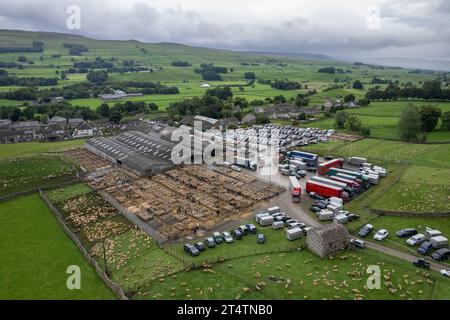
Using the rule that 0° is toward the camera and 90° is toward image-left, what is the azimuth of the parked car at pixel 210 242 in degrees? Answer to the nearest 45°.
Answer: approximately 315°

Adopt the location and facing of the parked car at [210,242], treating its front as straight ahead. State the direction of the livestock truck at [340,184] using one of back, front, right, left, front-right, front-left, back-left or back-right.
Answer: left

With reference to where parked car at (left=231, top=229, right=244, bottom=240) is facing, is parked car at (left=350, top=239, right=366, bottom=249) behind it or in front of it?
in front

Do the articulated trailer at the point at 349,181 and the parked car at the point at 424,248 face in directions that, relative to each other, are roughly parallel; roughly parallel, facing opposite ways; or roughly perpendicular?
roughly perpendicular

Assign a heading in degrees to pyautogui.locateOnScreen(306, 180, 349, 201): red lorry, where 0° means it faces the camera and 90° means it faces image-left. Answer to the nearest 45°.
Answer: approximately 315°

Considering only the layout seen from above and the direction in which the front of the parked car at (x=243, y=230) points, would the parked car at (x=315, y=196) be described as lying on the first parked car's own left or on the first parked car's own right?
on the first parked car's own left

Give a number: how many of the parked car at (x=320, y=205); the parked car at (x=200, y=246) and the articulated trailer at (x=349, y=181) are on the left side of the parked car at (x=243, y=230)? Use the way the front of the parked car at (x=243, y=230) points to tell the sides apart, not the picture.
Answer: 2
